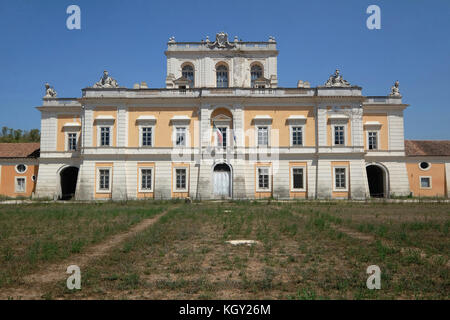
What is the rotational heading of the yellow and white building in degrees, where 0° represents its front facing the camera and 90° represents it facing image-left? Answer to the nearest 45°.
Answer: approximately 0°
